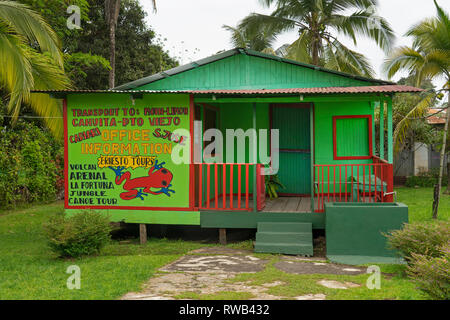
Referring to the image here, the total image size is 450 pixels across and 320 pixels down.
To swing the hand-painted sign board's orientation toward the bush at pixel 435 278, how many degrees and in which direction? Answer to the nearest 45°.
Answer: approximately 45° to its left

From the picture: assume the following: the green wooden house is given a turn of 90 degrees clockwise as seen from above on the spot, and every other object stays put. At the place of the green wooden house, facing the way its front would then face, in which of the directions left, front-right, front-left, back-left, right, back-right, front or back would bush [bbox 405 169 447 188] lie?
back-right

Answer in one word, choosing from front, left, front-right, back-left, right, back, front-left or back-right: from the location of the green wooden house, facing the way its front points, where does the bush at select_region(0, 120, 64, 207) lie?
back-right

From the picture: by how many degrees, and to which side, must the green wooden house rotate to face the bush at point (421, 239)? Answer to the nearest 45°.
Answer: approximately 45° to its left

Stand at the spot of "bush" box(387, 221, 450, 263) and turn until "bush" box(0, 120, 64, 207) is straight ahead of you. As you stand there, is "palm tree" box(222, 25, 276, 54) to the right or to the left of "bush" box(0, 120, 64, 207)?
right

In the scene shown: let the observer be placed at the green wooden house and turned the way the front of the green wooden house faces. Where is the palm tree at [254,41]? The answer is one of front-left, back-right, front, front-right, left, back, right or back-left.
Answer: back

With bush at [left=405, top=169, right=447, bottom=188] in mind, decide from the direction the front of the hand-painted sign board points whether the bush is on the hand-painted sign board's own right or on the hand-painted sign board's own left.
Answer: on the hand-painted sign board's own left
